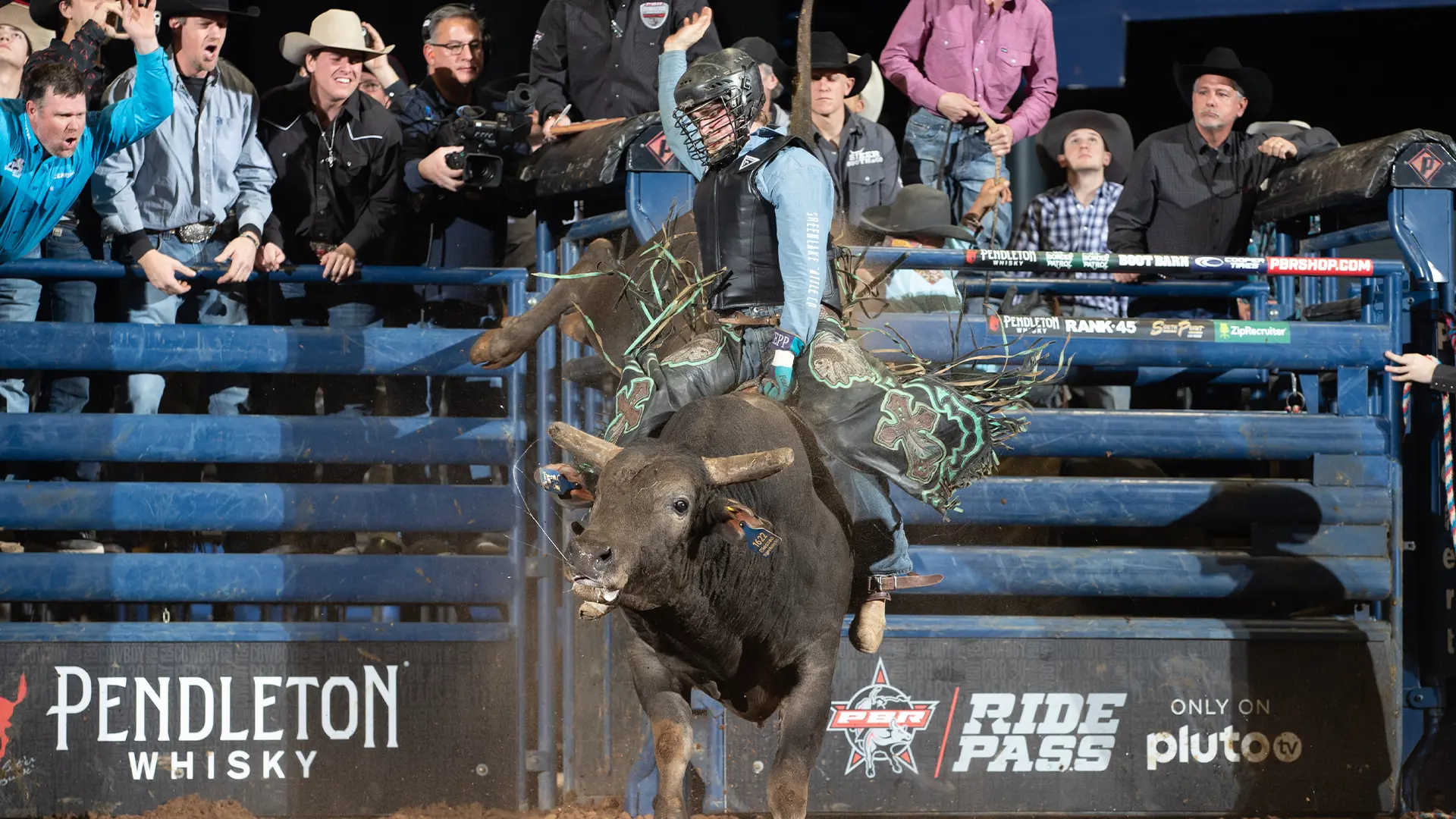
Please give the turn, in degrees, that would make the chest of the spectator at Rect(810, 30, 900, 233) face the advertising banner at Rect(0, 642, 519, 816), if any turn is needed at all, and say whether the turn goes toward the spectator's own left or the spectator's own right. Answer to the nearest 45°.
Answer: approximately 45° to the spectator's own right

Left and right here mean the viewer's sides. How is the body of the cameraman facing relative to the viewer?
facing the viewer and to the right of the viewer

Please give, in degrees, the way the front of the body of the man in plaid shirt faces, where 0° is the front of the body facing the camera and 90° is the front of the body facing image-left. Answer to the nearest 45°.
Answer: approximately 0°

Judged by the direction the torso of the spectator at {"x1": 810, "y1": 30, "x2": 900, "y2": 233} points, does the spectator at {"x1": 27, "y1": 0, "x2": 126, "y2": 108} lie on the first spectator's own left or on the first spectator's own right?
on the first spectator's own right

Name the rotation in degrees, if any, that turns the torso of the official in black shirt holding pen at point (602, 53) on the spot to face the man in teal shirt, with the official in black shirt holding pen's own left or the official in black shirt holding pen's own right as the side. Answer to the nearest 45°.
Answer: approximately 45° to the official in black shirt holding pen's own right

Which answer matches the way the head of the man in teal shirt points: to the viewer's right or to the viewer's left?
to the viewer's right

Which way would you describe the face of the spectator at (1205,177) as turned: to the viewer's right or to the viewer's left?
to the viewer's left

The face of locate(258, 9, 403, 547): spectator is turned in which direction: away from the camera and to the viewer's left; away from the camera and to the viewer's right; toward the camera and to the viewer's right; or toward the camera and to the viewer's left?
toward the camera and to the viewer's right
